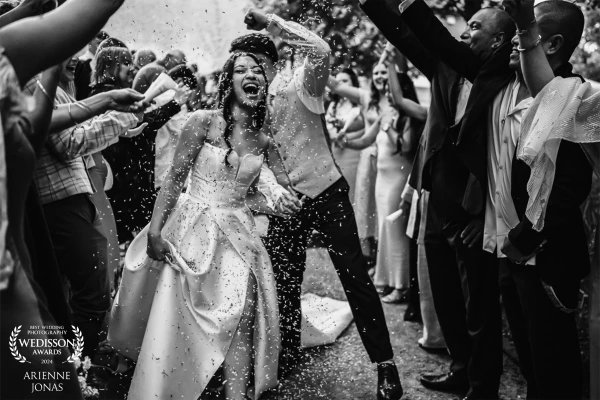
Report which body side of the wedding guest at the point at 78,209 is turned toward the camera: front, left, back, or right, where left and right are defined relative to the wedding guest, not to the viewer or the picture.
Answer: right

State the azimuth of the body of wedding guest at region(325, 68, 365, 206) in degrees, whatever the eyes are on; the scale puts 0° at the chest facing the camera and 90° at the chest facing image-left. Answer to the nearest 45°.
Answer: approximately 45°

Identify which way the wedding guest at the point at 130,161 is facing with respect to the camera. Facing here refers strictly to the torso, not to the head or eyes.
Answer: to the viewer's right

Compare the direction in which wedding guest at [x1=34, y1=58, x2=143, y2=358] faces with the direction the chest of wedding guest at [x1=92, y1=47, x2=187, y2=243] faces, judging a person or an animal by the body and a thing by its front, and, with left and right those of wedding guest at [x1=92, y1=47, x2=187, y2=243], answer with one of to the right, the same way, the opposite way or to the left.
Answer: the same way

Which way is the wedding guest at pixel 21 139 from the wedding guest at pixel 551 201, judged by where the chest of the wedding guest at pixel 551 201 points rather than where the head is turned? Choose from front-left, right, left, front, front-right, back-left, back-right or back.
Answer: front-left

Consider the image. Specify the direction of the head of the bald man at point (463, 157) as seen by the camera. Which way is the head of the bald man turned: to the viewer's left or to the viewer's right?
to the viewer's left

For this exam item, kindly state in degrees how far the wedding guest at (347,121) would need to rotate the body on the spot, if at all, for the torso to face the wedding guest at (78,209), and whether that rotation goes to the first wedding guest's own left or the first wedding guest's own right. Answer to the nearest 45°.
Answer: approximately 45° to the first wedding guest's own left

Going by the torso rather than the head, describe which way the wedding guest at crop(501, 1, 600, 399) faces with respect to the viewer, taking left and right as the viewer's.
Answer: facing to the left of the viewer

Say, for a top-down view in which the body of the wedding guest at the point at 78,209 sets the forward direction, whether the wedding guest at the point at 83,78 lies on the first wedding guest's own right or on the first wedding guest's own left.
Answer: on the first wedding guest's own left

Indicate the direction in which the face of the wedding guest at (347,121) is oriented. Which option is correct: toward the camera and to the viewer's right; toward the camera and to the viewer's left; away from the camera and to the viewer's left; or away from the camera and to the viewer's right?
toward the camera and to the viewer's left

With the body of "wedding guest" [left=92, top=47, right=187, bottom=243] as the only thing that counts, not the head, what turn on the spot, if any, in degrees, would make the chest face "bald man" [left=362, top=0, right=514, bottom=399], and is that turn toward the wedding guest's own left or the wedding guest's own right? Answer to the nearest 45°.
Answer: approximately 45° to the wedding guest's own right

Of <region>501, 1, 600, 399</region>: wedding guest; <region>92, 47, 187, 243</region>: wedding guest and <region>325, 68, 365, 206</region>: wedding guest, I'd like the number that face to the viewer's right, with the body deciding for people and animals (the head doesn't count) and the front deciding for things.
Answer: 1
